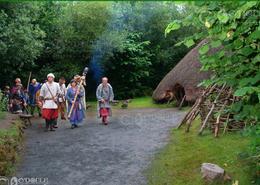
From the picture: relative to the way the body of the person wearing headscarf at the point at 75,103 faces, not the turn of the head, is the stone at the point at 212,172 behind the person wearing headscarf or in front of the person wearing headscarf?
in front

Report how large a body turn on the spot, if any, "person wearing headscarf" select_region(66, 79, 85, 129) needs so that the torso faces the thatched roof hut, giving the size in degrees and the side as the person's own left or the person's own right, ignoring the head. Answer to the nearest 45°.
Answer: approximately 135° to the person's own left

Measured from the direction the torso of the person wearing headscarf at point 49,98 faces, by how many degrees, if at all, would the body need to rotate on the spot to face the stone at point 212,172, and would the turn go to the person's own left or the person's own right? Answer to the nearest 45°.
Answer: approximately 45° to the person's own left

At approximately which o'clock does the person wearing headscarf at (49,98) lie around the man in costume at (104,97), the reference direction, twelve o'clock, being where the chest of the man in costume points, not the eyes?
The person wearing headscarf is roughly at 2 o'clock from the man in costume.

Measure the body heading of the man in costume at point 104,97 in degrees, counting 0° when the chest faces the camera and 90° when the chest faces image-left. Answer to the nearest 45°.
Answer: approximately 0°

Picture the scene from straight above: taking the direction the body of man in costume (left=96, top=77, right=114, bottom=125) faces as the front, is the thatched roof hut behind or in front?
behind

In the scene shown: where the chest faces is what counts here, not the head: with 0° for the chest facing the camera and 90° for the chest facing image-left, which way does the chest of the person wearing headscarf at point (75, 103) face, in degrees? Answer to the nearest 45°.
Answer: approximately 0°

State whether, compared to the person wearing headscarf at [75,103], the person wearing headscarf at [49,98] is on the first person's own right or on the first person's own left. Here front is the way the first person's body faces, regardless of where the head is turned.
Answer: on the first person's own right

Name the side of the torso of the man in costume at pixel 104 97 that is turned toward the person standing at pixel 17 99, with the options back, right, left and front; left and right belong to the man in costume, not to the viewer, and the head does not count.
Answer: right
